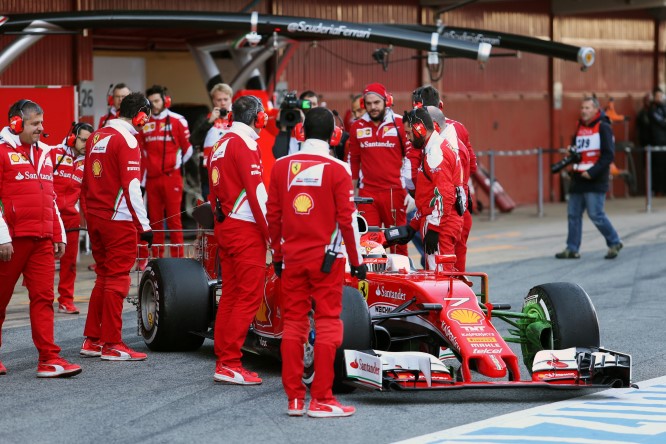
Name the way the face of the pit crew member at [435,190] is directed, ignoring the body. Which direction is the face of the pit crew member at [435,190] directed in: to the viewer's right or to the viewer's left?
to the viewer's left

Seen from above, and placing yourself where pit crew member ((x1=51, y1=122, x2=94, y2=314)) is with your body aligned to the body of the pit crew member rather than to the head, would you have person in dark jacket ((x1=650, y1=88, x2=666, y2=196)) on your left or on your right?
on your left

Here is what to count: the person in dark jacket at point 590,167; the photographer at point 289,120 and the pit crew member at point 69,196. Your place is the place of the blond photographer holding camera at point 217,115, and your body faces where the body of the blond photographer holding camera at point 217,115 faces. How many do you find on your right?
1

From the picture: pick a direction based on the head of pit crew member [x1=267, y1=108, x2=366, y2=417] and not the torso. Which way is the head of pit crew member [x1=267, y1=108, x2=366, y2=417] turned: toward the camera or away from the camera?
away from the camera

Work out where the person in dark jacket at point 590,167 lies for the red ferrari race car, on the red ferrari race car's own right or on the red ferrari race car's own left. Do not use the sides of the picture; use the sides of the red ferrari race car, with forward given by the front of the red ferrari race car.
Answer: on the red ferrari race car's own left

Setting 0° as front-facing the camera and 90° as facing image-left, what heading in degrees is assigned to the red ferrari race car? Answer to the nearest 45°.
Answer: approximately 315°

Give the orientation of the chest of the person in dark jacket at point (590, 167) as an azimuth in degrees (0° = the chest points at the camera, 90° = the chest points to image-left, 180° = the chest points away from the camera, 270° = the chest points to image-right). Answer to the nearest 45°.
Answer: approximately 45°

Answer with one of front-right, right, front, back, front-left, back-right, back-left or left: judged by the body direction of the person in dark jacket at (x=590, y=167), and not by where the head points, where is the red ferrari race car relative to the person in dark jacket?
front-left

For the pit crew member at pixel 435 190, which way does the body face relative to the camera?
to the viewer's left

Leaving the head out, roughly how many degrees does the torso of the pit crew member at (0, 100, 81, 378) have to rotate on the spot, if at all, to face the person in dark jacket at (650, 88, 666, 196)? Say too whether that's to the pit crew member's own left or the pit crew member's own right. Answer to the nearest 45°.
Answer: approximately 90° to the pit crew member's own left

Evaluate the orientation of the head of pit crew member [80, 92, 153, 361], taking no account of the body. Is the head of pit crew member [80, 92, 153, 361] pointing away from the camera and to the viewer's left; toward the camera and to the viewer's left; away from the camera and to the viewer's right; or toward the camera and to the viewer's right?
away from the camera and to the viewer's right

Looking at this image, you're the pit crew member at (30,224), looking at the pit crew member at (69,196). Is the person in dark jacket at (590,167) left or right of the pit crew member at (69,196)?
right
